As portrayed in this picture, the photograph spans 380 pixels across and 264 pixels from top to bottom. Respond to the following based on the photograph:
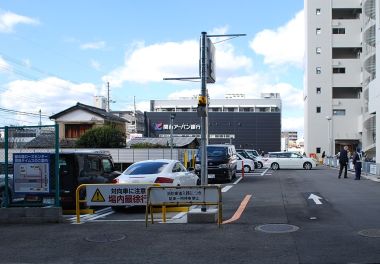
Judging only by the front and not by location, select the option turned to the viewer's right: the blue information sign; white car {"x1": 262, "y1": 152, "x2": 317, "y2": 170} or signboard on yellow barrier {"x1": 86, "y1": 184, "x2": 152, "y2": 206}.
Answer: the white car

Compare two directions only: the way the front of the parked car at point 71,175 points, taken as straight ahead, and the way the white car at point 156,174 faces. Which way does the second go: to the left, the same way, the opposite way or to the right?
the same way

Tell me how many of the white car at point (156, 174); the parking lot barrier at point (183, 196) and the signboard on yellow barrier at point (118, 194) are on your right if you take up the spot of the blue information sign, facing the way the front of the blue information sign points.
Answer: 0

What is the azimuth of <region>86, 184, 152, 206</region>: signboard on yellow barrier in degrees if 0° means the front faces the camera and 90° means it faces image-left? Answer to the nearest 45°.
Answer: approximately 0°

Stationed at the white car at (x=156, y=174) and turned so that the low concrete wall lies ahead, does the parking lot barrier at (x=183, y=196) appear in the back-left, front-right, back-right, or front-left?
front-left

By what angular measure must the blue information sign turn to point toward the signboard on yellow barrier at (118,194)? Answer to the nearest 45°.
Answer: approximately 90° to its left

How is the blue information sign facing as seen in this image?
toward the camera

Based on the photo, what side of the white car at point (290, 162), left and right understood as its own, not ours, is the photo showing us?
right

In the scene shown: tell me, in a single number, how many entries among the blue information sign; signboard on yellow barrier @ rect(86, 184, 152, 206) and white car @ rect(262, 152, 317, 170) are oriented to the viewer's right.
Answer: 1
